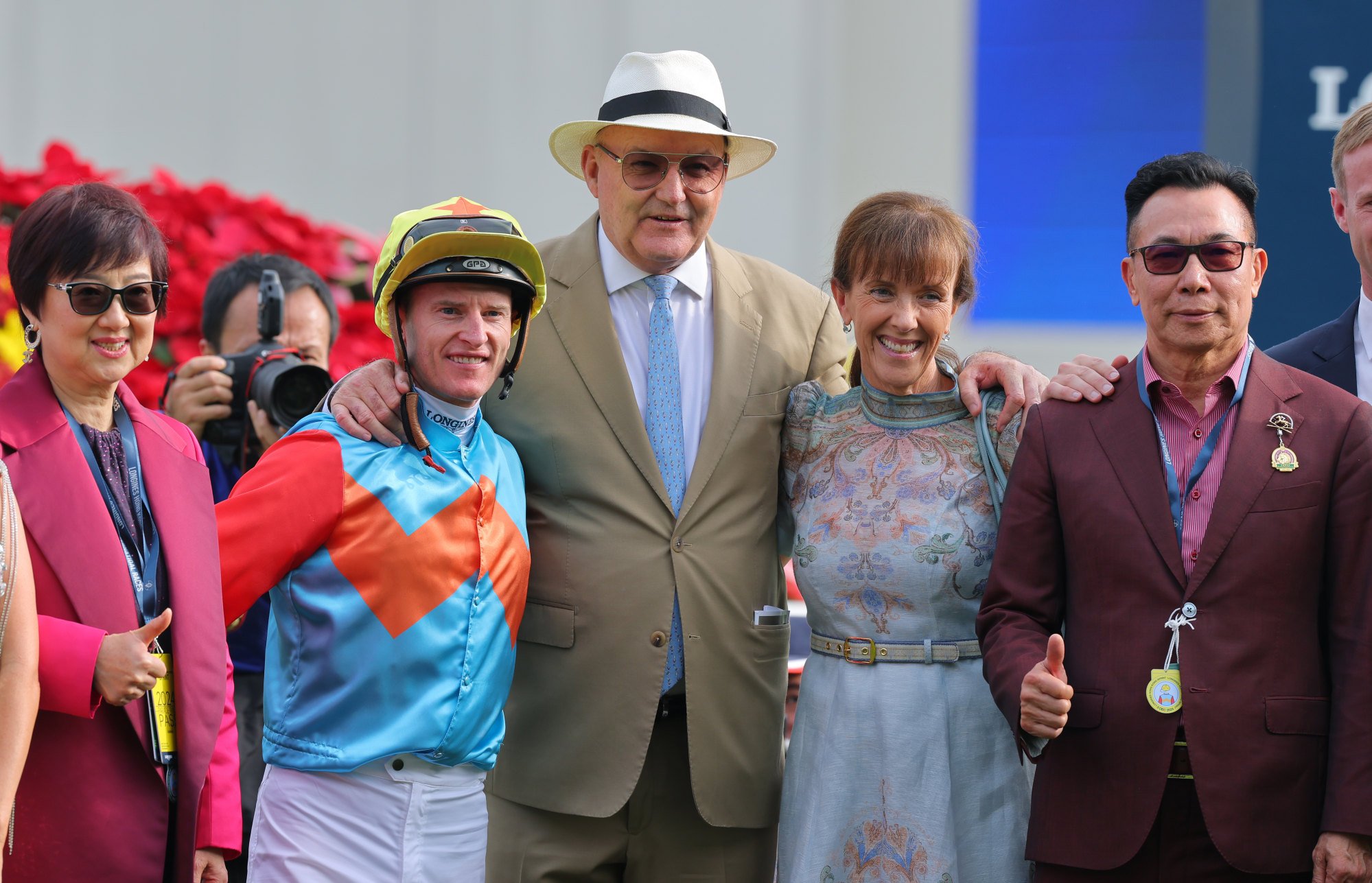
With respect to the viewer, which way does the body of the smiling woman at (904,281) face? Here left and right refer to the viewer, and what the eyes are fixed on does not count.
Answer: facing the viewer

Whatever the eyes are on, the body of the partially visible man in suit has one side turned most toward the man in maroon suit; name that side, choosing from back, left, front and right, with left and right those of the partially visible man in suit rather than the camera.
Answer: front

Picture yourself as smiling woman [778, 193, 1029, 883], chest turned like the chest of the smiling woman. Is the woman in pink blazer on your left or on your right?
on your right

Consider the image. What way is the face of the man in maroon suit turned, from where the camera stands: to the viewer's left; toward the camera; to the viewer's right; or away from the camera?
toward the camera

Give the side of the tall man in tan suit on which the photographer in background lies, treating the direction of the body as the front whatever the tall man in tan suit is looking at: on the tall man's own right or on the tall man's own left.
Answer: on the tall man's own right

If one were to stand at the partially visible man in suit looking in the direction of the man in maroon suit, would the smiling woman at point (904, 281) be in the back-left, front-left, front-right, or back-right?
front-right

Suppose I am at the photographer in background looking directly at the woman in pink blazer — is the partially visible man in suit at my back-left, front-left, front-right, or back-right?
front-left

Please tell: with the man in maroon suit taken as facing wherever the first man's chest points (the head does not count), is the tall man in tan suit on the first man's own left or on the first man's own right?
on the first man's own right

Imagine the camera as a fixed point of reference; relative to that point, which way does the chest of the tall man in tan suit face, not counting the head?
toward the camera

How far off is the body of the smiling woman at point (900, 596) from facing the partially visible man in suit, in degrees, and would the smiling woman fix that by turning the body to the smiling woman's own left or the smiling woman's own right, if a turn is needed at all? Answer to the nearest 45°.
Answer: approximately 90° to the smiling woman's own left

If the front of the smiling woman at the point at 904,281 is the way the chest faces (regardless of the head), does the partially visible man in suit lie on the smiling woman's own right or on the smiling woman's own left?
on the smiling woman's own left

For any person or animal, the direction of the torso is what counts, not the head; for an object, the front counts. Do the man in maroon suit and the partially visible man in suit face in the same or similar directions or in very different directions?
same or similar directions

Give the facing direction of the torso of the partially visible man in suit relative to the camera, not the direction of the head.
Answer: toward the camera

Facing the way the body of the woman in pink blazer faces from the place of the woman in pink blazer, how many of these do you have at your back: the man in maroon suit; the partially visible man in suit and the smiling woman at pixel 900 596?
0
